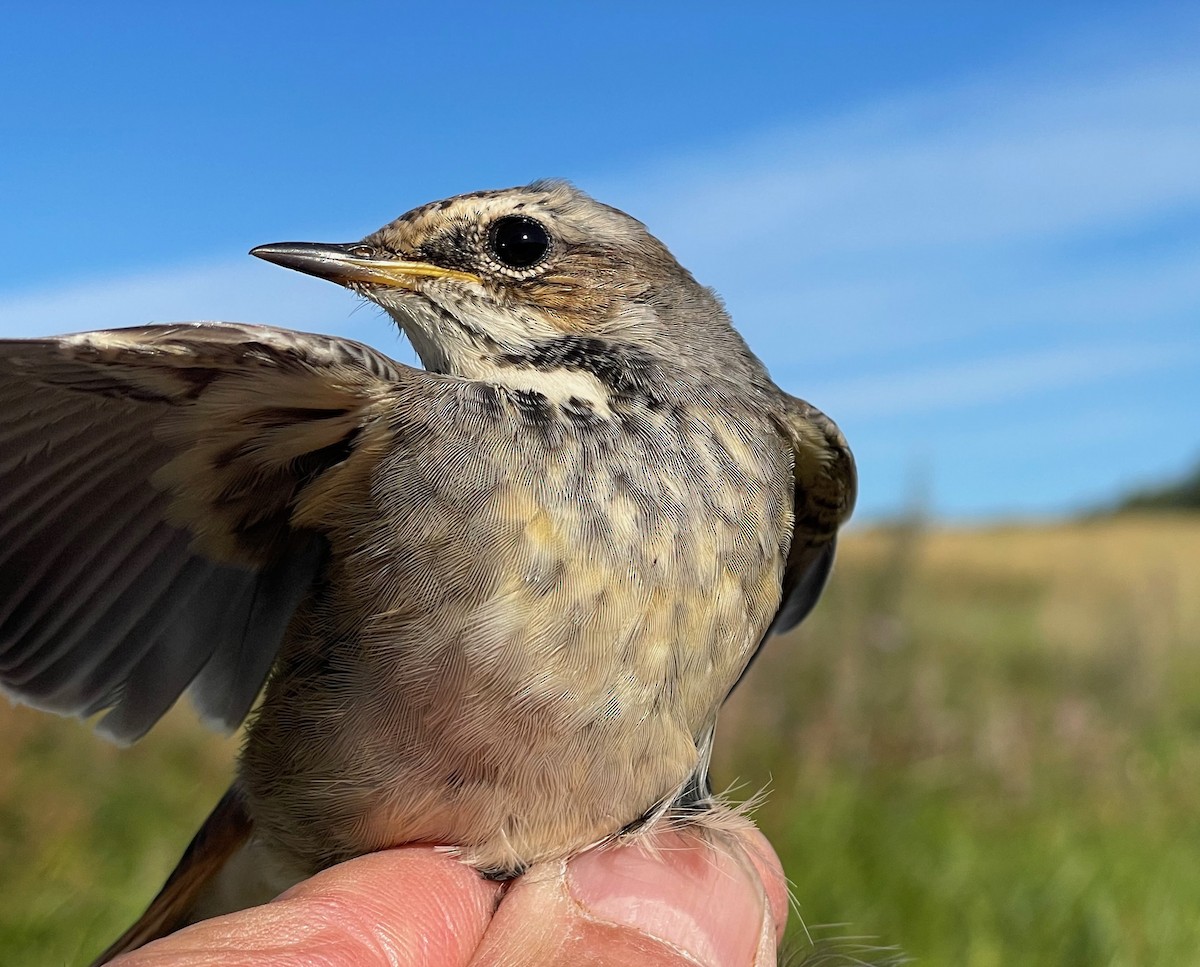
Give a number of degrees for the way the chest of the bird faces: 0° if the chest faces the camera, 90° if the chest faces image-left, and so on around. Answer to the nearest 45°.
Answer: approximately 0°
